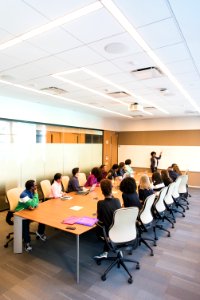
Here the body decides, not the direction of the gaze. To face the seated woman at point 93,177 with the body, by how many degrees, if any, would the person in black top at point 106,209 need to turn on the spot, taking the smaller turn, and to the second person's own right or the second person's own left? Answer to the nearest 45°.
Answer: approximately 45° to the second person's own right

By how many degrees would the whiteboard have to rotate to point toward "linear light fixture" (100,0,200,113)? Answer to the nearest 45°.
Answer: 0° — it already faces it

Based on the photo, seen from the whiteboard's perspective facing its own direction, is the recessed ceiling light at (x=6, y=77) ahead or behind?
ahead

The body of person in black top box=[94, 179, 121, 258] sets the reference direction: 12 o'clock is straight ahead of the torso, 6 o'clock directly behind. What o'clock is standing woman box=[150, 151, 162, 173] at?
The standing woman is roughly at 2 o'clock from the person in black top.

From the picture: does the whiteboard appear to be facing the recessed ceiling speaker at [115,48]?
yes

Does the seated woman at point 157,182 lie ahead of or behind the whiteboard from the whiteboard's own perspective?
ahead

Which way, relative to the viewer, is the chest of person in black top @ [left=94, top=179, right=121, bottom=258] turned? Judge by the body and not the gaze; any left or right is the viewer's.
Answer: facing away from the viewer and to the left of the viewer

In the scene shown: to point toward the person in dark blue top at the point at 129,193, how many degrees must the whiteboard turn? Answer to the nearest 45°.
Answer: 0° — it already faces them

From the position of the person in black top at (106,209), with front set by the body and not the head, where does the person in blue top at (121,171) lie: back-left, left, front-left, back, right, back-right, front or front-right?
front-right

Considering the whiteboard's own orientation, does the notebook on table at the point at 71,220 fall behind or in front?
in front

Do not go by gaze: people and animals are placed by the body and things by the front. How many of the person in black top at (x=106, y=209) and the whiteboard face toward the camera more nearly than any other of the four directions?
1
